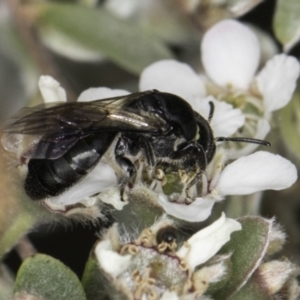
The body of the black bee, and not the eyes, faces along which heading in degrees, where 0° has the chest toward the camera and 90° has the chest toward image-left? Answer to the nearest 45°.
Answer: approximately 270°

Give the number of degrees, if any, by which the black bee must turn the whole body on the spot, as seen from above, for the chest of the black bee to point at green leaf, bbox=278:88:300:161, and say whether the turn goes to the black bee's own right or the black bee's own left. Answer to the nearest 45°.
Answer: approximately 45° to the black bee's own left

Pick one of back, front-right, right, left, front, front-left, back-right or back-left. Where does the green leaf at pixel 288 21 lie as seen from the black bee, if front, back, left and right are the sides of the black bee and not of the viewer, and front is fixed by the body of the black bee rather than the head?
front-left

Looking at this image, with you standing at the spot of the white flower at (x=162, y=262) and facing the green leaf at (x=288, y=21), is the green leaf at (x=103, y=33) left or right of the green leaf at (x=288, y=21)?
left

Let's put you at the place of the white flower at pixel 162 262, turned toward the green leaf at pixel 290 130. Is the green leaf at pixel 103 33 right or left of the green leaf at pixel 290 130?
left

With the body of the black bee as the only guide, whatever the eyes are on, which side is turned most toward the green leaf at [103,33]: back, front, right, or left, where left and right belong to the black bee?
left

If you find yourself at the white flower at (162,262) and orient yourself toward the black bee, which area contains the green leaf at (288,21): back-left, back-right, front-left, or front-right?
front-right
